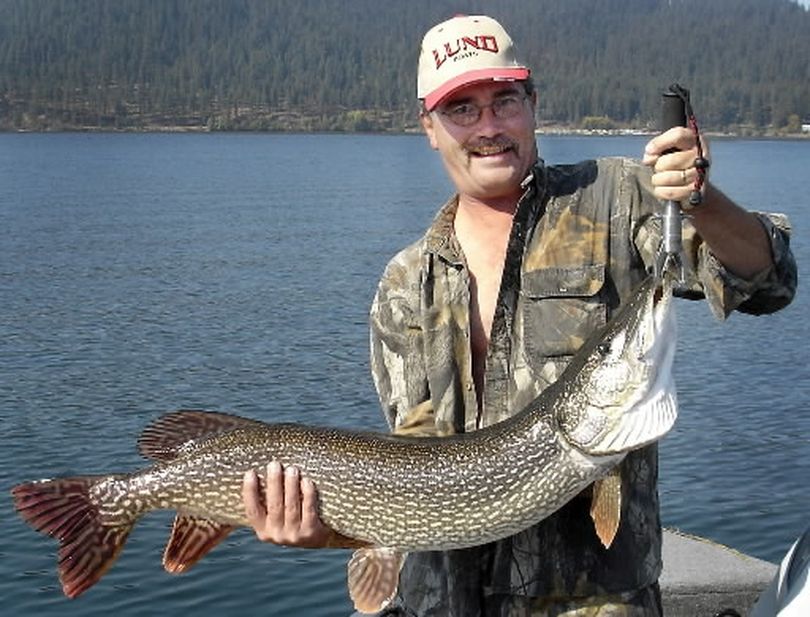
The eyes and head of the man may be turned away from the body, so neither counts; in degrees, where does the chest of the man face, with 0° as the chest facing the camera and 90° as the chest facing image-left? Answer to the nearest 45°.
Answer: approximately 0°
